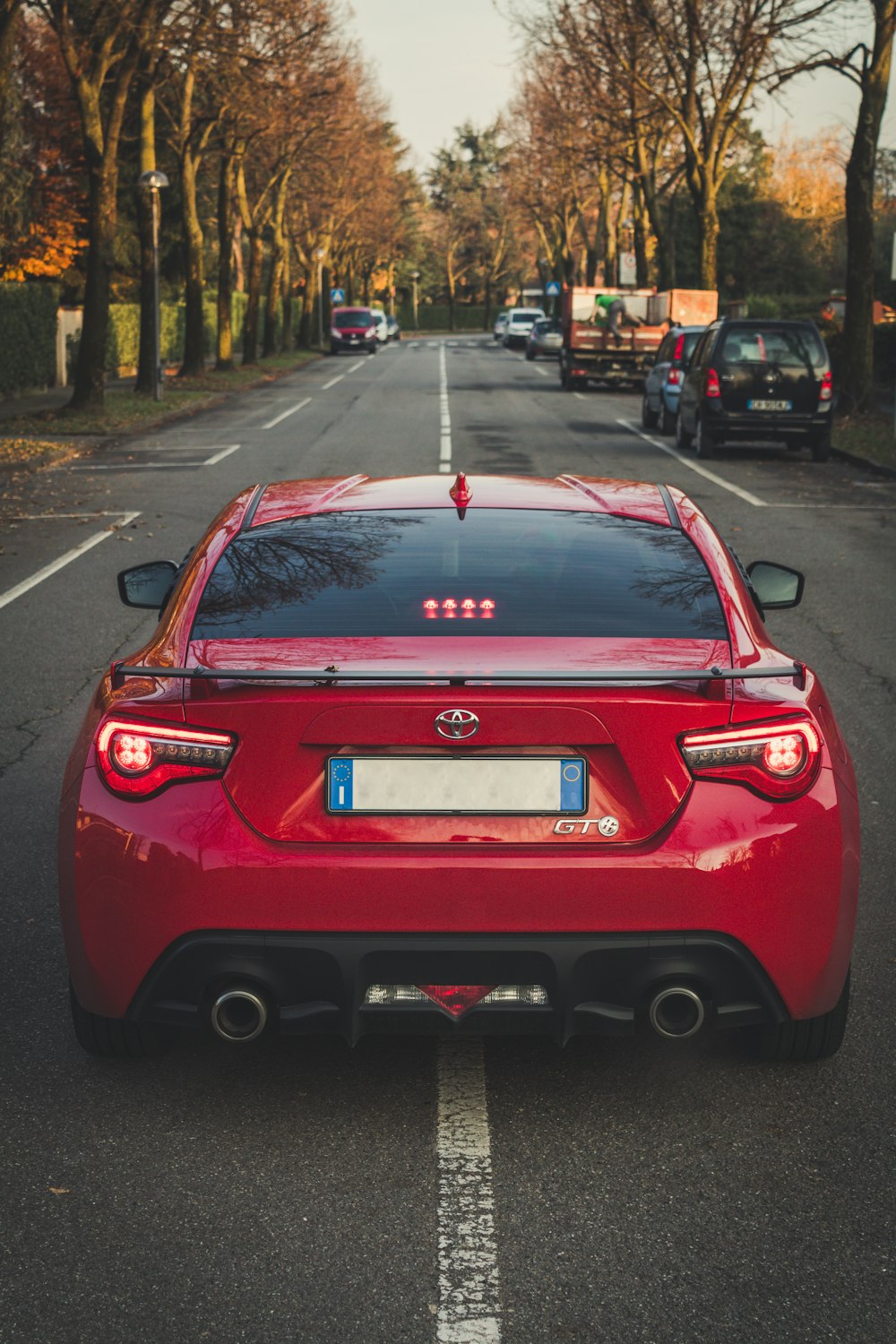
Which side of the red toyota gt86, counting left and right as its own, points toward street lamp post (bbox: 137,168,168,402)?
front

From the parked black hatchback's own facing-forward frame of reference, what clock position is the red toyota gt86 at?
The red toyota gt86 is roughly at 6 o'clock from the parked black hatchback.

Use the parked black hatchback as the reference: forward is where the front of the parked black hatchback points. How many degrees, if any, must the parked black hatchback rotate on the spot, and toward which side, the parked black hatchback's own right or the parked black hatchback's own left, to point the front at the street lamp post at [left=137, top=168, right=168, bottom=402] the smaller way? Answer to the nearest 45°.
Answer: approximately 45° to the parked black hatchback's own left

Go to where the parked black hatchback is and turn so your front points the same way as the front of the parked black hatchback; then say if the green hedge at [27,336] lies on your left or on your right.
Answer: on your left

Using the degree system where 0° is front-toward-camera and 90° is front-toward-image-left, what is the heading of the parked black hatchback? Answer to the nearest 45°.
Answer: approximately 180°

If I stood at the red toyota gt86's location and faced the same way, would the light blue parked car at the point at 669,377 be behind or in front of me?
in front

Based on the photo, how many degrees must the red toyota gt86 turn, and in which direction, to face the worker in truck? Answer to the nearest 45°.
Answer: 0° — it already faces them

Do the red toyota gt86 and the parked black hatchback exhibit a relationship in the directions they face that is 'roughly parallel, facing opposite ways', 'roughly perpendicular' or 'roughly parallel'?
roughly parallel

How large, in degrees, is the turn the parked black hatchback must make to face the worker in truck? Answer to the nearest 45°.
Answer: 0° — it already faces them

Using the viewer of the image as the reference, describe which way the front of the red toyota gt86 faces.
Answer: facing away from the viewer

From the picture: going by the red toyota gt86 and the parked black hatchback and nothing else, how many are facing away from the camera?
2

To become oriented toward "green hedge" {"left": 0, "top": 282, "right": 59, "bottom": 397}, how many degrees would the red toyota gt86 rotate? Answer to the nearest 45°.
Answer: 0° — it already faces it

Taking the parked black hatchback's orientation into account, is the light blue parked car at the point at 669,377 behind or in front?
in front

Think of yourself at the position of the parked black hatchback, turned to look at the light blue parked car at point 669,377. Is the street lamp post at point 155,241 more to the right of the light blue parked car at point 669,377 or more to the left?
left
